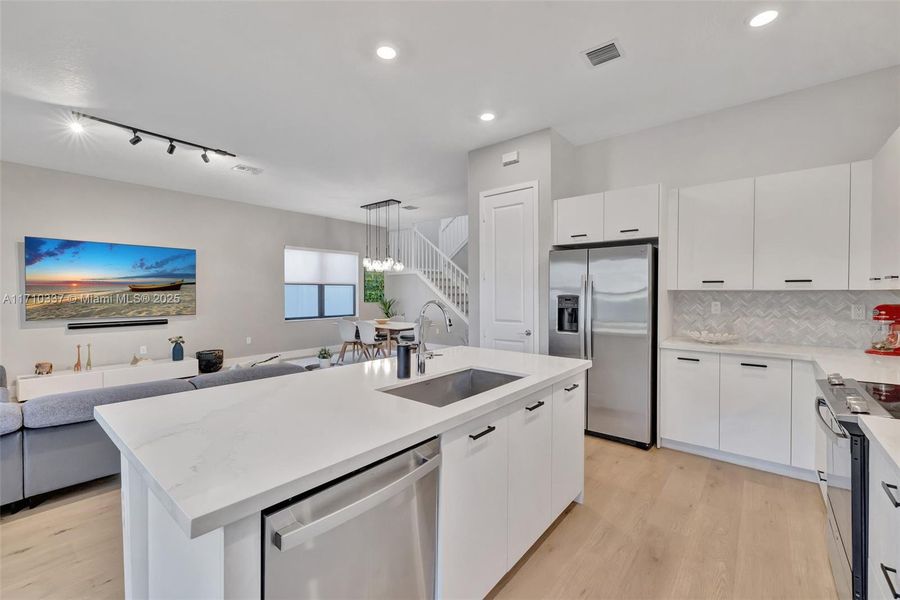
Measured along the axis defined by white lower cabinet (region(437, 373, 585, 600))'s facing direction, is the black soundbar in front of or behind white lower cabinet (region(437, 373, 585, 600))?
behind

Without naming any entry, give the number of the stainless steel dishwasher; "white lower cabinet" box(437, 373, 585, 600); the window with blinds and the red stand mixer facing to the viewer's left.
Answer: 1

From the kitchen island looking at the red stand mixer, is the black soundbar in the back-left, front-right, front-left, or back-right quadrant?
back-left

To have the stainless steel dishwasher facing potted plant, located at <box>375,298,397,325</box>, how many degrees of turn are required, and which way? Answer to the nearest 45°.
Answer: approximately 135° to its left

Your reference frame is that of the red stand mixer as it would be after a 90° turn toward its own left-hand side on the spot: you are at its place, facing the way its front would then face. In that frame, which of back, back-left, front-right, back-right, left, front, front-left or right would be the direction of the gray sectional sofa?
front-right

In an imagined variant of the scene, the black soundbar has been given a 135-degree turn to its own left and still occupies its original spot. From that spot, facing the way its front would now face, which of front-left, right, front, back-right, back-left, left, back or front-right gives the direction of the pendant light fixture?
front-right

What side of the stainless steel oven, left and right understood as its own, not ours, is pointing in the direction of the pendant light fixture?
front

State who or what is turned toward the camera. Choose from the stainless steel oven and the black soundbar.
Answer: the black soundbar

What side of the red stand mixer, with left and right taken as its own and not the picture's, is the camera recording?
left

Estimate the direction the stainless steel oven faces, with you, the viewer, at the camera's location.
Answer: facing to the left of the viewer

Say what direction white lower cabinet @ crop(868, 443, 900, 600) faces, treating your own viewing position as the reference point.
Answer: facing to the left of the viewer

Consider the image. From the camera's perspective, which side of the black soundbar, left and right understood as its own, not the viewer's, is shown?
front

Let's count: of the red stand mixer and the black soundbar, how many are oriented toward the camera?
1

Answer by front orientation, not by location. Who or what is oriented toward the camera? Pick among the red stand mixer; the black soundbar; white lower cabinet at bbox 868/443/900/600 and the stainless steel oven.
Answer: the black soundbar

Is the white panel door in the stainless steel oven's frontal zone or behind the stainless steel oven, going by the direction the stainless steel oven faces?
frontal zone

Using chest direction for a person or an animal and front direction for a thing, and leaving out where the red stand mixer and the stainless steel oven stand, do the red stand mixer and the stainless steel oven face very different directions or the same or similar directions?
same or similar directions

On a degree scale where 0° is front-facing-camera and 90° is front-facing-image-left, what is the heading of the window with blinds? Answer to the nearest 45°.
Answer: approximately 315°
